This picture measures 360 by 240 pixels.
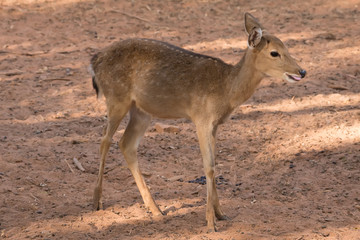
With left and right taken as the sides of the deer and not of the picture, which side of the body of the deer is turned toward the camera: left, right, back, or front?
right
